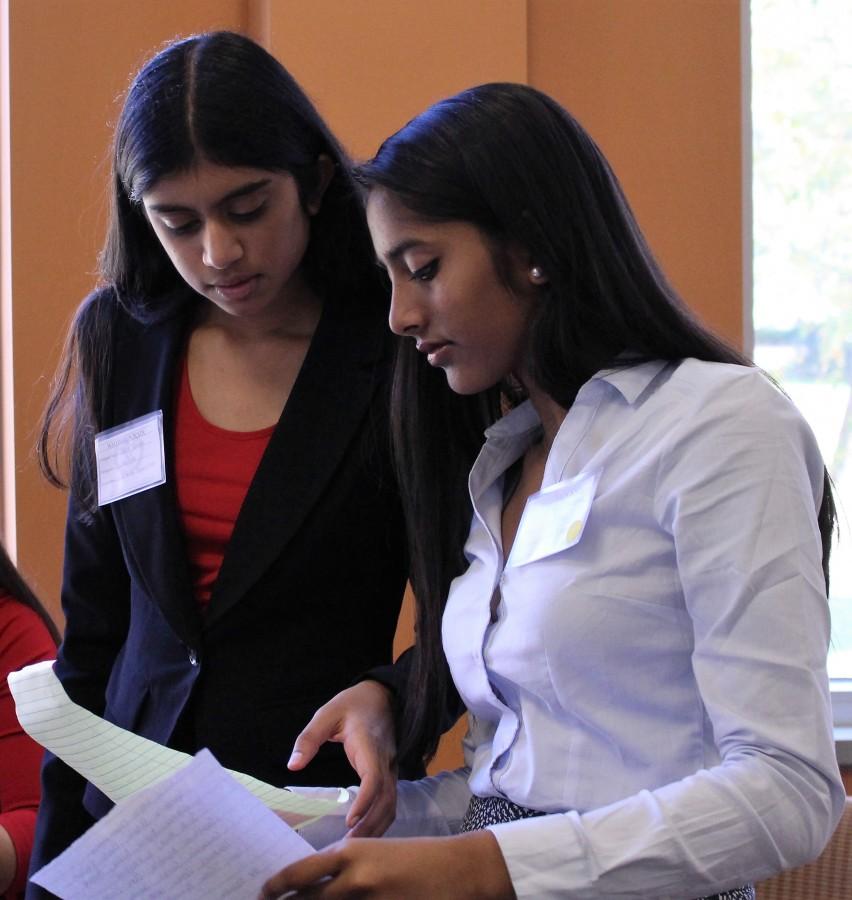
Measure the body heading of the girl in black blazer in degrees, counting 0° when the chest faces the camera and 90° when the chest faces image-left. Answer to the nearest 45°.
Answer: approximately 45°

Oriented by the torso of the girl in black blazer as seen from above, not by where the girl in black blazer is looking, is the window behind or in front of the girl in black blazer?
behind
